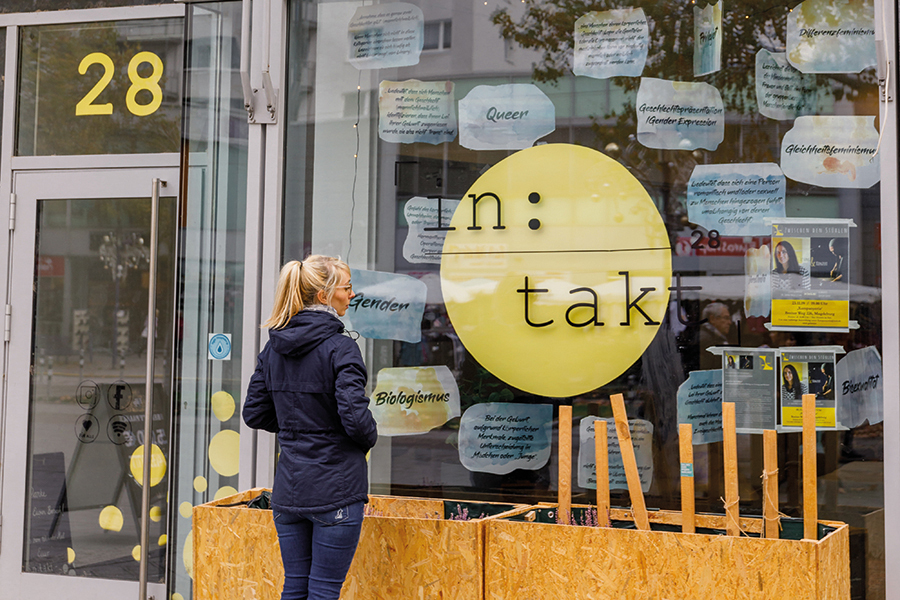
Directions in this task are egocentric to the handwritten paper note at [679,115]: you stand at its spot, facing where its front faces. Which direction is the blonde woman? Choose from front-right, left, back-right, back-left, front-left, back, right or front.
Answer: front-right

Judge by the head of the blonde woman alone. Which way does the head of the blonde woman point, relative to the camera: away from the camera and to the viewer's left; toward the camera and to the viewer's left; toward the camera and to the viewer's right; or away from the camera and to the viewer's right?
away from the camera and to the viewer's right

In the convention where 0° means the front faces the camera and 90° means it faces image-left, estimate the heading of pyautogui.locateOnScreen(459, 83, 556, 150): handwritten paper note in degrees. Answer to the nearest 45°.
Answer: approximately 0°

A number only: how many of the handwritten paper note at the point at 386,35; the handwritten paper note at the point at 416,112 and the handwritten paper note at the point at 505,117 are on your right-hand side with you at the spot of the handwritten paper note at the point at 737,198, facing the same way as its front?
3

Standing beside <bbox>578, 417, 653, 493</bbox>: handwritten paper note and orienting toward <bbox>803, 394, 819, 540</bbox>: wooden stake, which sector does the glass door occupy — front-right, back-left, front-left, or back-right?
back-right

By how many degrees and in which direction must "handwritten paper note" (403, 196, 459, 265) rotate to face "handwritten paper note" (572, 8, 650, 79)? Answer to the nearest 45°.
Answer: approximately 90° to its left
